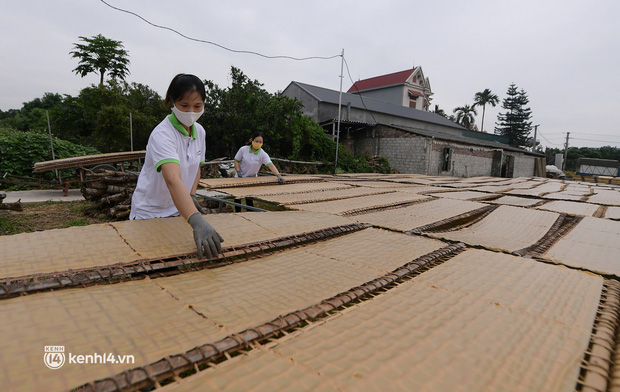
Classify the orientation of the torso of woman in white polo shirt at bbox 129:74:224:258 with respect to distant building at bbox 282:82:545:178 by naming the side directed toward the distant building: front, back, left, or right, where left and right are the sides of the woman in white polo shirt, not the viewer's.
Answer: left

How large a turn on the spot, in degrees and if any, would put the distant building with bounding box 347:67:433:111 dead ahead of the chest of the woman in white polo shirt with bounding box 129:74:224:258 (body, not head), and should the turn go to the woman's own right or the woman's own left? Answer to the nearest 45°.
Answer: approximately 90° to the woman's own left

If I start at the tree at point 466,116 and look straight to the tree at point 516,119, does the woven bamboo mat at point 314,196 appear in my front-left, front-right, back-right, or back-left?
back-right

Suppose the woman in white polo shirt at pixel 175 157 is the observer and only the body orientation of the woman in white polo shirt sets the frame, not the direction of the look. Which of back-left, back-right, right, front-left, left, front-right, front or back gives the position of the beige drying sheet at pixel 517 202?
front-left

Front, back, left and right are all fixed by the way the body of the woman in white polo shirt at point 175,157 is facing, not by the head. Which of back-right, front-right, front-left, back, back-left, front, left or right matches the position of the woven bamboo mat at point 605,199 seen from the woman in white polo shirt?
front-left

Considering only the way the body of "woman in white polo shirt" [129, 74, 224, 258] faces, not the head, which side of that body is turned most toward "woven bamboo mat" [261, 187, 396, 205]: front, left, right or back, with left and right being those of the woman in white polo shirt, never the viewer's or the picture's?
left

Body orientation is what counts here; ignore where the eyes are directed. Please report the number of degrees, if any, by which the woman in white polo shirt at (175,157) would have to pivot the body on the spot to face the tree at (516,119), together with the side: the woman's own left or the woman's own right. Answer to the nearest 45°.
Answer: approximately 90° to the woman's own left

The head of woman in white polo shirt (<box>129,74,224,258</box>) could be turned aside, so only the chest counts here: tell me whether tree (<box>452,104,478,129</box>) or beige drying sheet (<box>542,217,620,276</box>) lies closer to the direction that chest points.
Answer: the beige drying sheet

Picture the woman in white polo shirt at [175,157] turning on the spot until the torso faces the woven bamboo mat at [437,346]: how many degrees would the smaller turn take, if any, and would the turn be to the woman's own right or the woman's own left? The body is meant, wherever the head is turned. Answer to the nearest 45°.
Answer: approximately 45° to the woman's own right

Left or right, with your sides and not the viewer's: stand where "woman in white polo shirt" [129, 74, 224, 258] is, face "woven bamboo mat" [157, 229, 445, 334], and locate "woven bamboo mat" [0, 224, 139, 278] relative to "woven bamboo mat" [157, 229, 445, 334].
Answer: right

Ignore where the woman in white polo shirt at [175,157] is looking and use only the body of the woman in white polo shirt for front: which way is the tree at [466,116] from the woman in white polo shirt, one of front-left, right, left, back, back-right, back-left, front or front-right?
left

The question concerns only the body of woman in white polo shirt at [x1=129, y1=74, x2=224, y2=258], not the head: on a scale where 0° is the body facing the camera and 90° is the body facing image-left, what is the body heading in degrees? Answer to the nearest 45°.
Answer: approximately 315°

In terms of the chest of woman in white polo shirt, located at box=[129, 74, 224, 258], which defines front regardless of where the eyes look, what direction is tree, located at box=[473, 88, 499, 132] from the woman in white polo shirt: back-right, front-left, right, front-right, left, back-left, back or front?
left

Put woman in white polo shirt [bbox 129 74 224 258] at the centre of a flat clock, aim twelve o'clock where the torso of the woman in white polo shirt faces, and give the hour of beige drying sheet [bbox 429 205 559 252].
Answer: The beige drying sheet is roughly at 11 o'clock from the woman in white polo shirt.

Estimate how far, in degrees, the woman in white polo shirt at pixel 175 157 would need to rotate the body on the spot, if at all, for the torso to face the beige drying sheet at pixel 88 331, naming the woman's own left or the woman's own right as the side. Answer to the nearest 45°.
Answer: approximately 45° to the woman's own right

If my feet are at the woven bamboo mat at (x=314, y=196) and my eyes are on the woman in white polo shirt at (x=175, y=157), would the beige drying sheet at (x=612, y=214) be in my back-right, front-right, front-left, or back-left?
back-left
